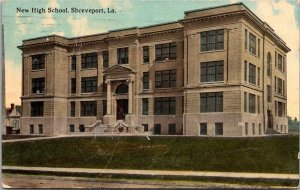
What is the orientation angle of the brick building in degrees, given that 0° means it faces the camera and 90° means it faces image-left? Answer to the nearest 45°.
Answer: approximately 45°
